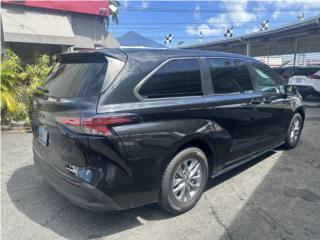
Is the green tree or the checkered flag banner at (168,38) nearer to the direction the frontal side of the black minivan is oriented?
the checkered flag banner

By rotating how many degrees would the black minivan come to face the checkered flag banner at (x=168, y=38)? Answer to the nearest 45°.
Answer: approximately 45° to its left

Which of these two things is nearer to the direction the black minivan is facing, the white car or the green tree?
the white car

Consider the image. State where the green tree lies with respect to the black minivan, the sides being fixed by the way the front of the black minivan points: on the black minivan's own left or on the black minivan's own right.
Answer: on the black minivan's own left

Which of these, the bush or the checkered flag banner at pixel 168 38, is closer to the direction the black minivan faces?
the checkered flag banner

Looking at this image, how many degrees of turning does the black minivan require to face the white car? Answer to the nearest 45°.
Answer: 0° — it already faces it

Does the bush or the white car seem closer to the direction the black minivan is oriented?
the white car

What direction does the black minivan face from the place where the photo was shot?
facing away from the viewer and to the right of the viewer

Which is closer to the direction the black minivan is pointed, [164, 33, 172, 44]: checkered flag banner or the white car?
the white car
